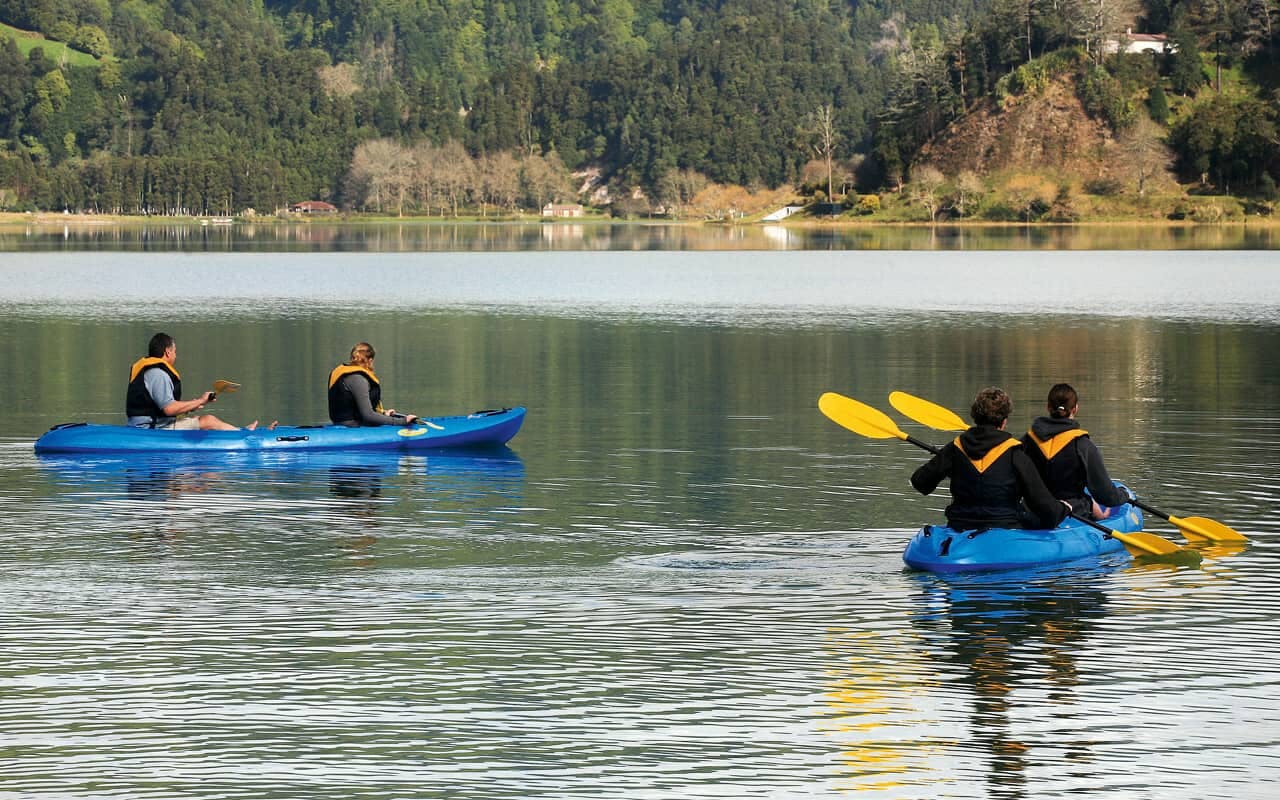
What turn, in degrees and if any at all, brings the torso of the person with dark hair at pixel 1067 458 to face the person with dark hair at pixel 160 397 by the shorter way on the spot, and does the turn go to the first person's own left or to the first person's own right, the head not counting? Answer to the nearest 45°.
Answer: approximately 90° to the first person's own left

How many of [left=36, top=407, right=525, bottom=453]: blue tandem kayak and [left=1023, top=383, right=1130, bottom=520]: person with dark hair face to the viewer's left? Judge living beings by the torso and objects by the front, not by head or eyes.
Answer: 0

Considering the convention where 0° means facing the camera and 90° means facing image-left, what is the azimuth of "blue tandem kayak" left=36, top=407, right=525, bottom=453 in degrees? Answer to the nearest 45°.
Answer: approximately 270°

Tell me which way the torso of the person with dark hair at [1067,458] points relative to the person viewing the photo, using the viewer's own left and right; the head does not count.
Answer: facing away from the viewer and to the right of the viewer

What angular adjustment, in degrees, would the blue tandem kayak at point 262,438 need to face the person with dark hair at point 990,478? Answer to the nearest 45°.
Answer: approximately 45° to its right

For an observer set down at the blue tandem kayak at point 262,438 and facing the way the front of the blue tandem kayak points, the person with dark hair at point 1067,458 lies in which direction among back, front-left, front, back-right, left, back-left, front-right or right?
front-right

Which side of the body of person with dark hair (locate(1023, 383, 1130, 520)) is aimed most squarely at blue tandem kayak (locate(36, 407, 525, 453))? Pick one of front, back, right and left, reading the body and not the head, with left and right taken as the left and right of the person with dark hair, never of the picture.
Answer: left

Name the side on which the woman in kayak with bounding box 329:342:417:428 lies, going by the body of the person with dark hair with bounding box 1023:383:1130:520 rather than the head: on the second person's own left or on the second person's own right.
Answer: on the second person's own left

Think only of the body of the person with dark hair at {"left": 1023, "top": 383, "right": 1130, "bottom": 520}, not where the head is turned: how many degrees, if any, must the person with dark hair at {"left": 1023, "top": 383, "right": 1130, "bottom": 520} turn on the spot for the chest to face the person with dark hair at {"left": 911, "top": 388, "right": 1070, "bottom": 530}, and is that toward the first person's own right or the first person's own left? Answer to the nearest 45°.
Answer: approximately 180°
